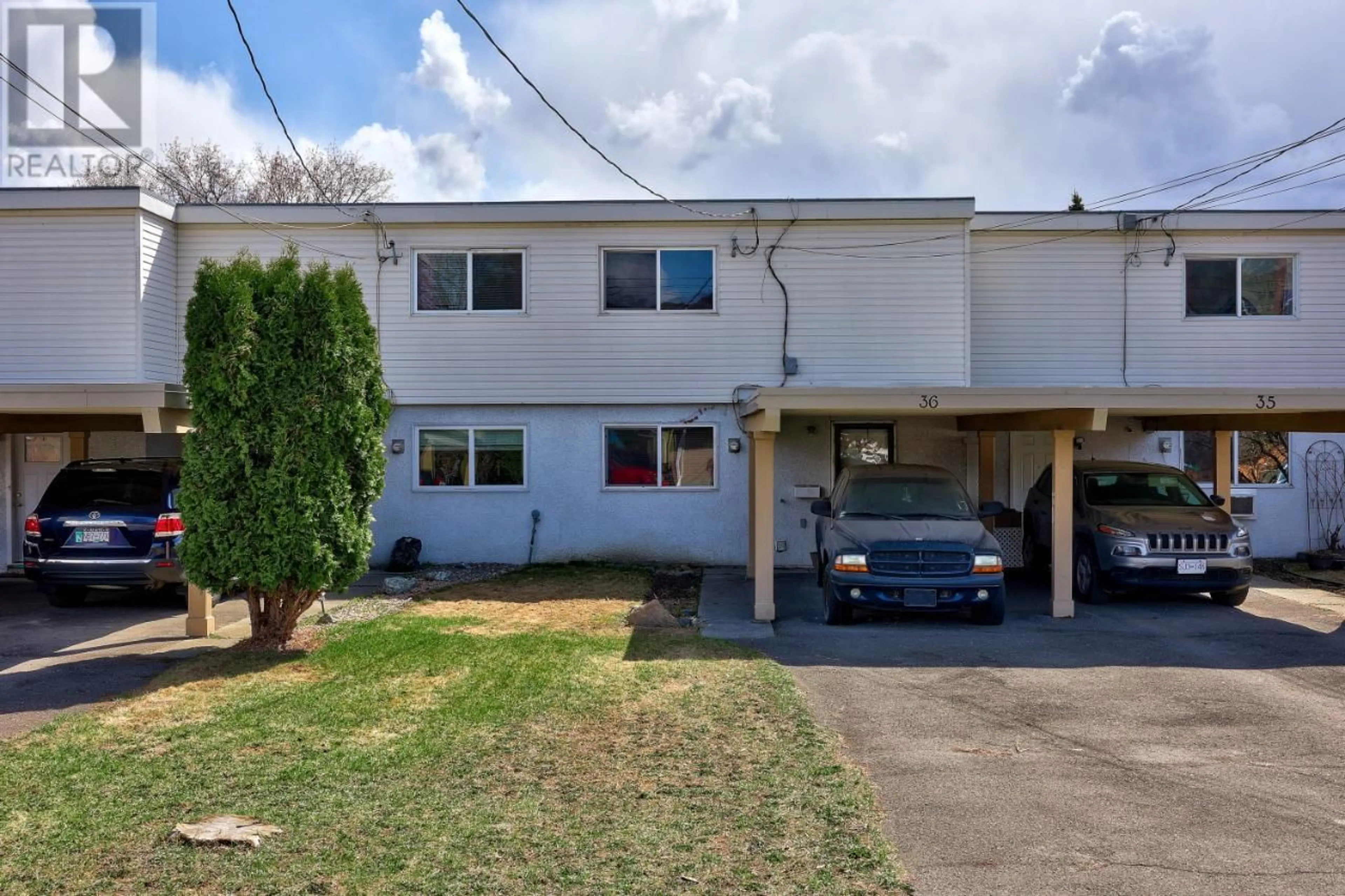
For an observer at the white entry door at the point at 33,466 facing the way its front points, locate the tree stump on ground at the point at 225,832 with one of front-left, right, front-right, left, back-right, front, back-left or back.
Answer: front

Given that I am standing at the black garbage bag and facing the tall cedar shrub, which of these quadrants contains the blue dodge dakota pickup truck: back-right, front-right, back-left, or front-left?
front-left

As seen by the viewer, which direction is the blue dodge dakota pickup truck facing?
toward the camera

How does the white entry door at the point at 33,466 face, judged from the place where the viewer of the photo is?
facing the viewer

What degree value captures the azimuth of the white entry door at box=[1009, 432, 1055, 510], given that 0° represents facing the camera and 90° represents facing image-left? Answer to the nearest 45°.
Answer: approximately 0°

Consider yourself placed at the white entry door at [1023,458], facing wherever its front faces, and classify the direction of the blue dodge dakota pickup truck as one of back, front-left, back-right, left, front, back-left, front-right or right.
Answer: front

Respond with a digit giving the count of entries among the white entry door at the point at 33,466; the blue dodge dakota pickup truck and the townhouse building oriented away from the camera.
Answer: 0

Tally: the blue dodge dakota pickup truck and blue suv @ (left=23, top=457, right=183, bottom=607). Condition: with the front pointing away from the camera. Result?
1

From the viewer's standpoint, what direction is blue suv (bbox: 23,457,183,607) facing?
away from the camera

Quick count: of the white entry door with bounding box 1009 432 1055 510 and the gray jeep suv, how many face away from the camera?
0

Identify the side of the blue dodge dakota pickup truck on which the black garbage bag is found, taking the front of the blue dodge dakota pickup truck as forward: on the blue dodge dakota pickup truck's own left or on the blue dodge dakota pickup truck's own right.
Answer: on the blue dodge dakota pickup truck's own right

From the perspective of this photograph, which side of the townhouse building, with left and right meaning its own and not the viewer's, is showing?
front

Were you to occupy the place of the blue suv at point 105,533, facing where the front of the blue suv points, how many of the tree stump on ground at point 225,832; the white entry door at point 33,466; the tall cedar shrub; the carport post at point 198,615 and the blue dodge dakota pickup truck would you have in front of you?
1
